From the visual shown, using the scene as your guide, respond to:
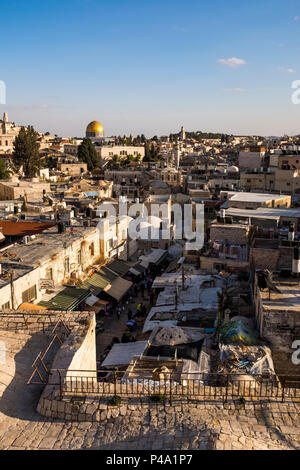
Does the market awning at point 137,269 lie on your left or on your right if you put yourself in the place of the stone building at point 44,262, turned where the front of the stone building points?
on your left

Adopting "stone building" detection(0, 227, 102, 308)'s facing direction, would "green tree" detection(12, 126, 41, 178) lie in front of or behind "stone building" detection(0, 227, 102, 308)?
behind

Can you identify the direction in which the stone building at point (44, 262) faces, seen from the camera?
facing the viewer and to the right of the viewer

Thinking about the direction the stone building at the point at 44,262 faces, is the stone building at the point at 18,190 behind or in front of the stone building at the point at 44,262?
behind
